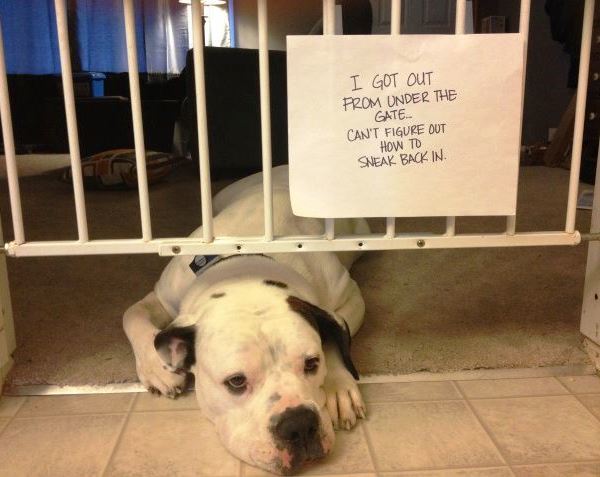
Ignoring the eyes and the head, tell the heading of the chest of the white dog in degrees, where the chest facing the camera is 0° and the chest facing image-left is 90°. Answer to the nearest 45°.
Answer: approximately 0°

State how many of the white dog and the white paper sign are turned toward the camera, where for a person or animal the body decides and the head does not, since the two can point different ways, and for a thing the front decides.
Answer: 2

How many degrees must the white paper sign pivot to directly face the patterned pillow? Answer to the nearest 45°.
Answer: approximately 135° to its right

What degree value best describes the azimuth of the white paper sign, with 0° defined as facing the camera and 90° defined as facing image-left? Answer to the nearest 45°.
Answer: approximately 0°
